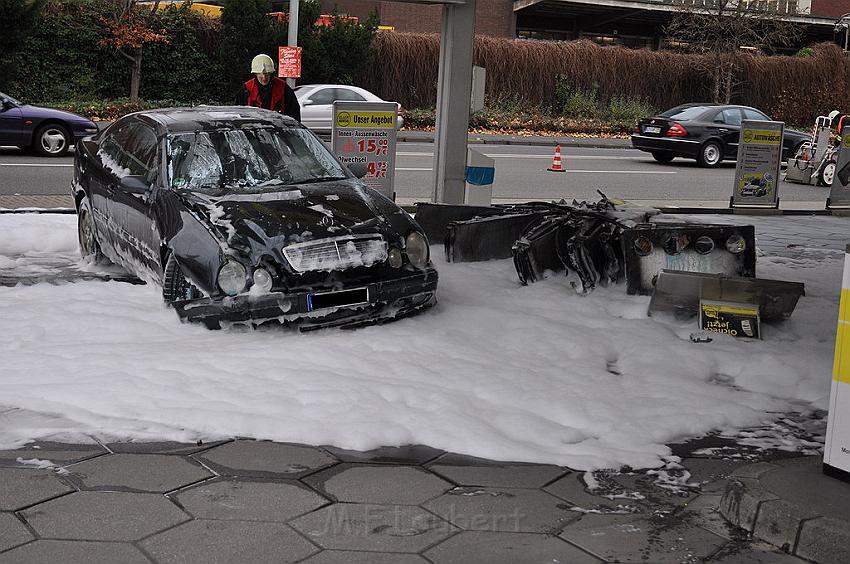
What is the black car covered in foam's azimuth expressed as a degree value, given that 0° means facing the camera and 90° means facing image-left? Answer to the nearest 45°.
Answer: approximately 315°

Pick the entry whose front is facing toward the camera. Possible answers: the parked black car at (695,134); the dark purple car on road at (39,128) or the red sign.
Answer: the red sign

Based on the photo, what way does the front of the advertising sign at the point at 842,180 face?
toward the camera

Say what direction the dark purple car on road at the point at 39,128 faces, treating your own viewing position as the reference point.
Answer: facing to the right of the viewer

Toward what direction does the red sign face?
toward the camera

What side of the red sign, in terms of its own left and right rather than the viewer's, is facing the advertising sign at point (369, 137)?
front

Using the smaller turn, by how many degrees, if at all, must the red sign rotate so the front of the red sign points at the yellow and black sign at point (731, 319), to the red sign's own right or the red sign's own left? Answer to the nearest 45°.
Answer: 0° — it already faces it

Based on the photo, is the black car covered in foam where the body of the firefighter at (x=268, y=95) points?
yes

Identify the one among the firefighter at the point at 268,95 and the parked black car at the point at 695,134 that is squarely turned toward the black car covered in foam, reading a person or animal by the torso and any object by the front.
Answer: the firefighter

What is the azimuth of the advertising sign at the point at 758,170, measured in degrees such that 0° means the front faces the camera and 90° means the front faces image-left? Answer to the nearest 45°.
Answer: approximately 0°

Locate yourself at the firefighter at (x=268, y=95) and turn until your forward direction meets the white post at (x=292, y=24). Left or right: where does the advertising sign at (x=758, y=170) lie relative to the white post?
right

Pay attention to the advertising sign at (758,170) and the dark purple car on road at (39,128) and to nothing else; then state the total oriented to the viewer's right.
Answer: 1

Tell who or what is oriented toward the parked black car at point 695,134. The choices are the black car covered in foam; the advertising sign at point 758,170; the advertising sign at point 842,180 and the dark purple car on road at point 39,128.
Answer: the dark purple car on road at point 39,128
